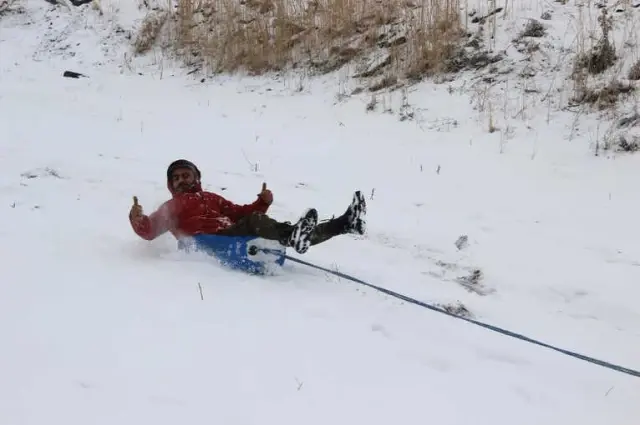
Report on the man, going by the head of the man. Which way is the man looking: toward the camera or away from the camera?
toward the camera

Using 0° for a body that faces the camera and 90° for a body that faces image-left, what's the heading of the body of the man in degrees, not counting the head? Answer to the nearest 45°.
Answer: approximately 315°

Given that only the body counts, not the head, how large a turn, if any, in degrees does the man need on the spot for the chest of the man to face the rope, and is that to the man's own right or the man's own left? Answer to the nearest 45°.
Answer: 0° — they already face it
